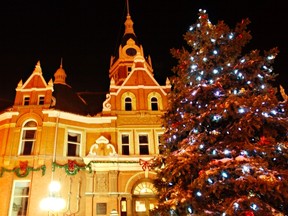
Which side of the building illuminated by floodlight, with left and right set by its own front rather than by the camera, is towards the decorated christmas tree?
front

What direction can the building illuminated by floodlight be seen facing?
toward the camera
